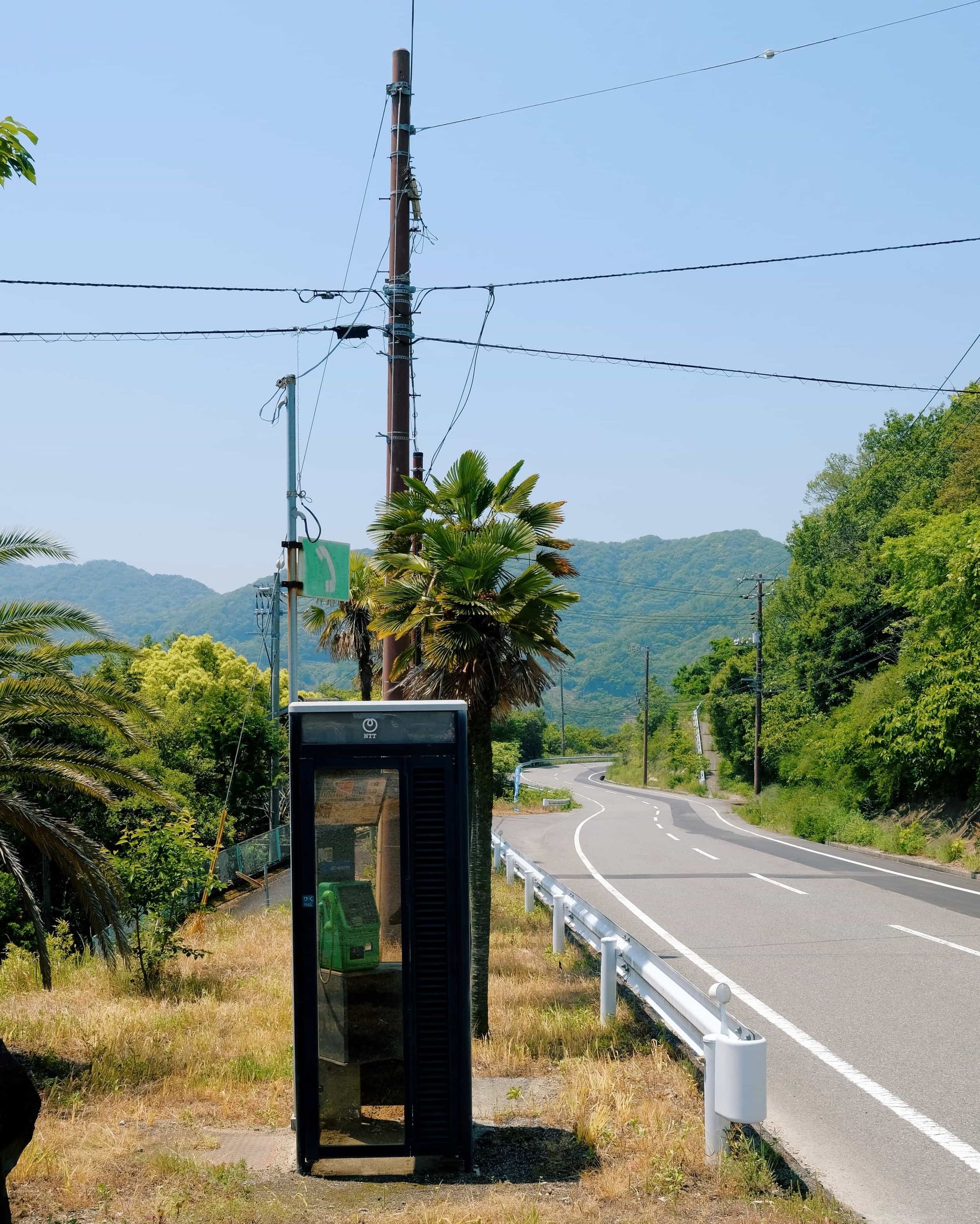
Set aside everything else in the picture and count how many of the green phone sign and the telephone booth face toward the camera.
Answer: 2

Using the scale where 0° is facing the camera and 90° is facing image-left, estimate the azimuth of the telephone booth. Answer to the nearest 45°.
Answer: approximately 0°

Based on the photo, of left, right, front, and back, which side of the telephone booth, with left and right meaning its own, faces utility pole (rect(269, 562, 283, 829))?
back

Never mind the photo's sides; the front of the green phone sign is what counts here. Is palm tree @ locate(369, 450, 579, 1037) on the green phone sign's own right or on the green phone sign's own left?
on the green phone sign's own left

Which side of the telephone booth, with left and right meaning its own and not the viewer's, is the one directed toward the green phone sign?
back

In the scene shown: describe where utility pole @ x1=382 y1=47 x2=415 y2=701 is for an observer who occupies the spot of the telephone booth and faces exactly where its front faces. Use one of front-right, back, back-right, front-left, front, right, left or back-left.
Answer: back

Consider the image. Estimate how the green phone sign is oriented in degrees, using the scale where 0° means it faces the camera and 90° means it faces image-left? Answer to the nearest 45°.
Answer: approximately 0°

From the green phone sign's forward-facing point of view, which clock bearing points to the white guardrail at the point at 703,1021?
The white guardrail is roughly at 11 o'clock from the green phone sign.
